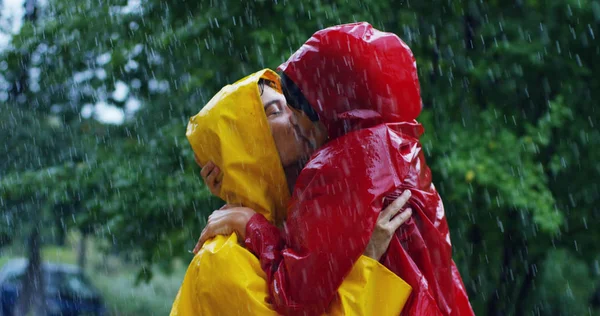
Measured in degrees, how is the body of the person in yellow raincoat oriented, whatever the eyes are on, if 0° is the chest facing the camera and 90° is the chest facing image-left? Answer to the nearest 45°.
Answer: approximately 270°

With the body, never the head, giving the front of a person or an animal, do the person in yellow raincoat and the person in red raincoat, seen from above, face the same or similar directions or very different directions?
very different directions

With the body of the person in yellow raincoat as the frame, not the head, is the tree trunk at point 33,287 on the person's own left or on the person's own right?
on the person's own left

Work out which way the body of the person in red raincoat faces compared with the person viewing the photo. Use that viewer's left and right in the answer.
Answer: facing to the left of the viewer

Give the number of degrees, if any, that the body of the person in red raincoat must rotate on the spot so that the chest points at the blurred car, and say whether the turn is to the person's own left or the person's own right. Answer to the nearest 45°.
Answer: approximately 45° to the person's own right

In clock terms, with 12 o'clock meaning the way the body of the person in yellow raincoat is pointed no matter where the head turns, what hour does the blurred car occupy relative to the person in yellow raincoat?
The blurred car is roughly at 8 o'clock from the person in yellow raincoat.
